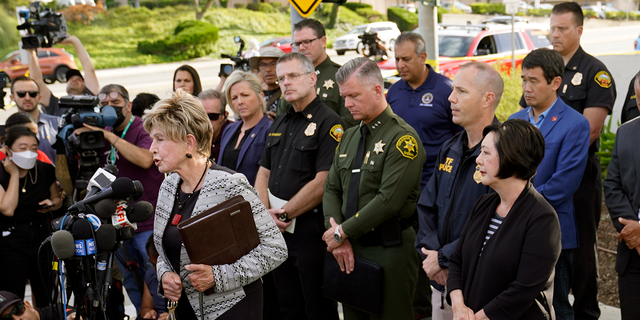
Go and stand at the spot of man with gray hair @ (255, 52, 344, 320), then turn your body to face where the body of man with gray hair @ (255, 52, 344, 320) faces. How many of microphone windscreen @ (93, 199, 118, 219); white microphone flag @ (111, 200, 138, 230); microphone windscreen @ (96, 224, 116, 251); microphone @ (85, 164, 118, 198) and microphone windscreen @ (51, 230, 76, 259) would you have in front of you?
5

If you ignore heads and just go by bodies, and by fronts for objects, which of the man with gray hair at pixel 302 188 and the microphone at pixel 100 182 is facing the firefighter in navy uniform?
the microphone

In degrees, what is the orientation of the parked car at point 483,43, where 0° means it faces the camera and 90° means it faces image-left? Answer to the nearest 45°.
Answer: approximately 45°

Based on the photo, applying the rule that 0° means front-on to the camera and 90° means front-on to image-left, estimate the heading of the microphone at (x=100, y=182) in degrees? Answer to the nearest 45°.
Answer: approximately 270°

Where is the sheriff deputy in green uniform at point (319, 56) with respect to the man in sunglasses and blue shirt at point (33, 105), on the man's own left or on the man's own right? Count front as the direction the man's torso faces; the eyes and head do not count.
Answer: on the man's own left

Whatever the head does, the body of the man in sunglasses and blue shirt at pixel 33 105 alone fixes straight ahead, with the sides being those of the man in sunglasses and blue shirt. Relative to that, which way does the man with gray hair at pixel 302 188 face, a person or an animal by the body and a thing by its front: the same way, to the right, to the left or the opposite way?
to the right

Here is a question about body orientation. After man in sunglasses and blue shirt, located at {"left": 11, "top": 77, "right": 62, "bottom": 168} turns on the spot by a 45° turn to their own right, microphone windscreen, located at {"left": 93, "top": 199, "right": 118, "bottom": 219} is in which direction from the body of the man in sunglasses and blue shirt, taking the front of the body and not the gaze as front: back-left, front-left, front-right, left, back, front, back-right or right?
front-left

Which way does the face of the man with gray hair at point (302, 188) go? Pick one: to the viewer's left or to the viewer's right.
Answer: to the viewer's left

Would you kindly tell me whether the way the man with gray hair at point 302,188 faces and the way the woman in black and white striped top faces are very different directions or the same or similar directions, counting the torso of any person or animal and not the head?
same or similar directions

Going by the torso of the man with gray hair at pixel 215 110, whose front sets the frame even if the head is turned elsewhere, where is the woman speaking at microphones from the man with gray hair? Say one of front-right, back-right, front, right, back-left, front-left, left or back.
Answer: front-left

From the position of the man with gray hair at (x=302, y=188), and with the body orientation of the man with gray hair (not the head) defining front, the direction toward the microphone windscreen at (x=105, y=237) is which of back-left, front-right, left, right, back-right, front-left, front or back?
front

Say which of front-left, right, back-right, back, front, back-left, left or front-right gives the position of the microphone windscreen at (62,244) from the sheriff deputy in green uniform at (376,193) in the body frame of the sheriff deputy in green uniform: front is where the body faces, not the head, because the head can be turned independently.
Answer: front
